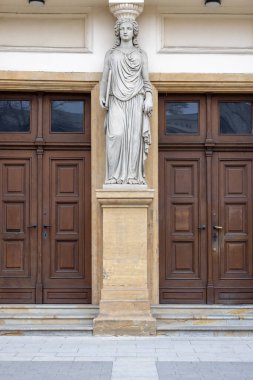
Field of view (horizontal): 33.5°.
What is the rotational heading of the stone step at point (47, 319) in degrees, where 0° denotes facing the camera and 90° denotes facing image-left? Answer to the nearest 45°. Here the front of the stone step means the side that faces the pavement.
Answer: approximately 0°

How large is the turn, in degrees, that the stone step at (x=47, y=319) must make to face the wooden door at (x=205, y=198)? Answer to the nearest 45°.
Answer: approximately 90° to its left

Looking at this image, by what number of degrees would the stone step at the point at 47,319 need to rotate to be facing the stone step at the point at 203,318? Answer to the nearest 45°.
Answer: approximately 90° to its left

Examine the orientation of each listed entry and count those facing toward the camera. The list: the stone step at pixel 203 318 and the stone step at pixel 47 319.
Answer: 2

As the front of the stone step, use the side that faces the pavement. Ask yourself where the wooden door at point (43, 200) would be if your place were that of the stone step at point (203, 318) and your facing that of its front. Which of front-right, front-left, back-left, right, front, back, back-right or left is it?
right

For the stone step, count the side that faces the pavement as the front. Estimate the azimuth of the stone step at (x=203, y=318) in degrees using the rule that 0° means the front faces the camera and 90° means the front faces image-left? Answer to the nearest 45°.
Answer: approximately 0°
